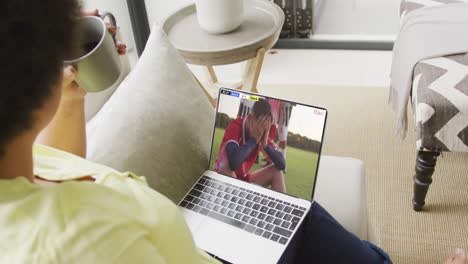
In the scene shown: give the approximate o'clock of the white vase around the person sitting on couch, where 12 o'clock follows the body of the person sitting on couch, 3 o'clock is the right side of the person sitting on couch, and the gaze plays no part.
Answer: The white vase is roughly at 11 o'clock from the person sitting on couch.

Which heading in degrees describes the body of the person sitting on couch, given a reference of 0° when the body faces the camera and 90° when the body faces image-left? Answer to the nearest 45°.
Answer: approximately 225°

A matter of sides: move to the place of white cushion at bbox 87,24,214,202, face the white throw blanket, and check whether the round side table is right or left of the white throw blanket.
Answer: left

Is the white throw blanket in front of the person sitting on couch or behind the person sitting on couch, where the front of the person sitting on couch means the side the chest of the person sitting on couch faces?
in front

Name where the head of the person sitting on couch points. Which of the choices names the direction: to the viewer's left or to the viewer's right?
to the viewer's right

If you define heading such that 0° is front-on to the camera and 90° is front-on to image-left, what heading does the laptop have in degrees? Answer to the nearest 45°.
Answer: approximately 45°

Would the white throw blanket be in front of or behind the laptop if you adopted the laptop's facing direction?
behind

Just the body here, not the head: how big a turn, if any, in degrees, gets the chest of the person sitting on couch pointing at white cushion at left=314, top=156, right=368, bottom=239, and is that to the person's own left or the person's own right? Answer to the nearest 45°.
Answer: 0° — they already face it
